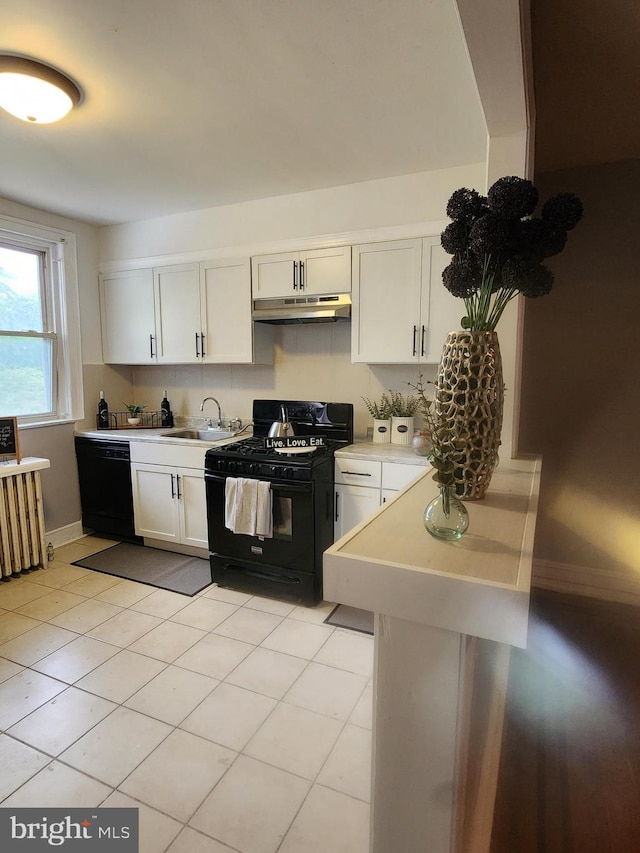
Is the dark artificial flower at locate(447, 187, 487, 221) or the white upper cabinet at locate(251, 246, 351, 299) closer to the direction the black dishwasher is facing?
the dark artificial flower

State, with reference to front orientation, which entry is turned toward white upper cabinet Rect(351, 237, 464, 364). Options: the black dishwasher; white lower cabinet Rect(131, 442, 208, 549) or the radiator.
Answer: the radiator

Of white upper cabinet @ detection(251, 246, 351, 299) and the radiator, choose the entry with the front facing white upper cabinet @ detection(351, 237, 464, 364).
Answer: the radiator

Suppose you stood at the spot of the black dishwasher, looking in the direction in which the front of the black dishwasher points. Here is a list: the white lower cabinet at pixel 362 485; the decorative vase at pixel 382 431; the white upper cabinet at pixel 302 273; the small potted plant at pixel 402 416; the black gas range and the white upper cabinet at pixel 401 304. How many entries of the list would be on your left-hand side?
6

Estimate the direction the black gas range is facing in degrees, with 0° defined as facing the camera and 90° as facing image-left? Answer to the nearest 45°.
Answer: approximately 45°

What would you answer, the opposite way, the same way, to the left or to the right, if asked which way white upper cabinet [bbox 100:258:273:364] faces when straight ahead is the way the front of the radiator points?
to the right

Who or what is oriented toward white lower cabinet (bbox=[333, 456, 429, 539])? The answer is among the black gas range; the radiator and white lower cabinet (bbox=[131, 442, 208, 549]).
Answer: the radiator

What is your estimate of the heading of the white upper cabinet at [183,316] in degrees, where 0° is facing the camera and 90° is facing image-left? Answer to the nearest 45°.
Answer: approximately 45°

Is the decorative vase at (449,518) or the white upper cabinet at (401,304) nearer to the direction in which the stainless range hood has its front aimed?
the decorative vase

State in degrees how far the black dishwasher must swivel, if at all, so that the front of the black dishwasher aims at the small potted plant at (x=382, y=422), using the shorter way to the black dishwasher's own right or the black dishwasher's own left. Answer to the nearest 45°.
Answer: approximately 90° to the black dishwasher's own left

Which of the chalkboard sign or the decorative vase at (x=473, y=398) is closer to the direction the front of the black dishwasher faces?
the chalkboard sign

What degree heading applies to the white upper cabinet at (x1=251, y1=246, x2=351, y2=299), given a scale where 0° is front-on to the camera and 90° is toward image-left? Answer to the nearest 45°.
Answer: approximately 45°

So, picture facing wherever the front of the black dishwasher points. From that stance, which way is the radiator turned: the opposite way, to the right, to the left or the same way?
to the left
